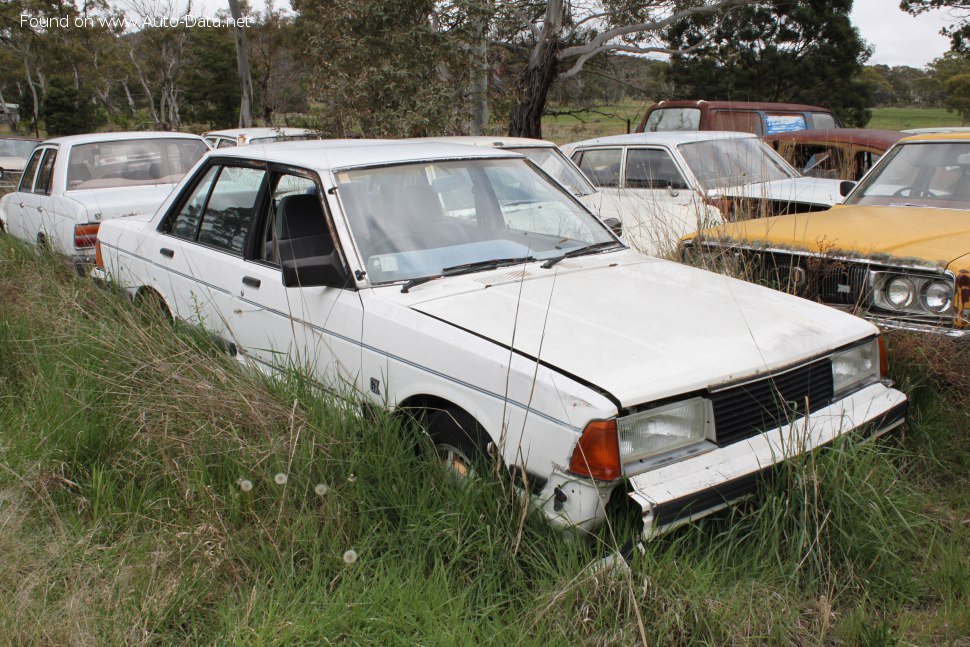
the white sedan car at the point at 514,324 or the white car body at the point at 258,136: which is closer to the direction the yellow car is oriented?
the white sedan car

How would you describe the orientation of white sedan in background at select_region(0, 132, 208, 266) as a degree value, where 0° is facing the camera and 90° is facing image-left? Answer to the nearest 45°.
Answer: approximately 135°

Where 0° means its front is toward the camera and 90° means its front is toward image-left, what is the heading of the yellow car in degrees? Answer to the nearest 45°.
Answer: approximately 45°

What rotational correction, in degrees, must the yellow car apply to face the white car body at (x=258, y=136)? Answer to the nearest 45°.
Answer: approximately 90° to its right

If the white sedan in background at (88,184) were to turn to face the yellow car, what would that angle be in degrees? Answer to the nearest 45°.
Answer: approximately 180°

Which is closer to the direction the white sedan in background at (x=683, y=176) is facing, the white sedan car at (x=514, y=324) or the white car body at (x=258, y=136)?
the white sedan car

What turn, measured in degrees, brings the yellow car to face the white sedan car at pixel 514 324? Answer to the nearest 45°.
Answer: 0° — it already faces it

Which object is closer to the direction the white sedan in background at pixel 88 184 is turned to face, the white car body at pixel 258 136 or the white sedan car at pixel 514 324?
the white car body

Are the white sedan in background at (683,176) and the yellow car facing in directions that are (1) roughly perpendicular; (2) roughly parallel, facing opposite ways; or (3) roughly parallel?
roughly perpendicular
